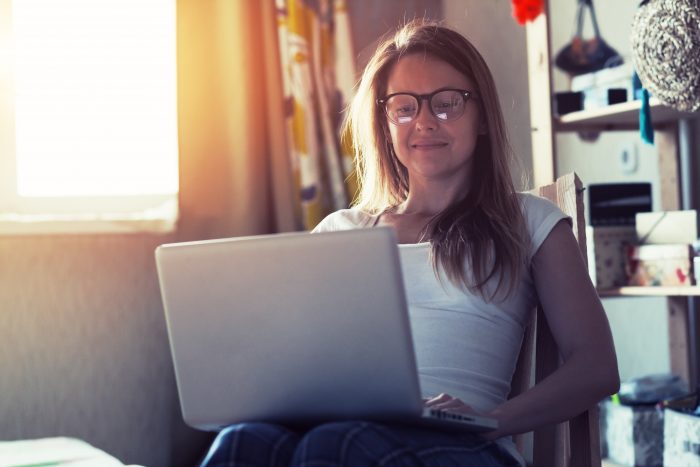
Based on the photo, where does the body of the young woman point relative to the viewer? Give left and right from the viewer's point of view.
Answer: facing the viewer and to the left of the viewer

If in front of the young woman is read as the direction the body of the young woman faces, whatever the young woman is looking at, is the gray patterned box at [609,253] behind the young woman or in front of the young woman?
behind

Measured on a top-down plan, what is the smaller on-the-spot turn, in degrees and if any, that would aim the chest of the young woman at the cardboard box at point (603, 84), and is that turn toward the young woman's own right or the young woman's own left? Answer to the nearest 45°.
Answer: approximately 180°

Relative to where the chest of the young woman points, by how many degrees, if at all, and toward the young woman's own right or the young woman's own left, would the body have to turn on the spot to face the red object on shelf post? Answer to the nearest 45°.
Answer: approximately 135° to the young woman's own right

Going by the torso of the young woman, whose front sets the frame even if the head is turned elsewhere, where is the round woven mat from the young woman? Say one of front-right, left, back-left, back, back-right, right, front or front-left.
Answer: back

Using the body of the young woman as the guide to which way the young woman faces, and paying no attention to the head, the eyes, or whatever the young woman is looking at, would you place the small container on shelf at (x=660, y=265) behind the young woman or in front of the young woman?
behind
